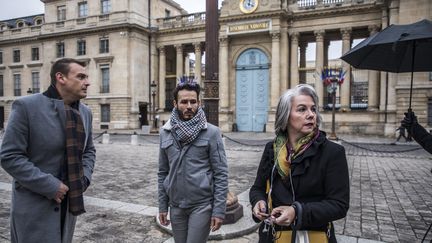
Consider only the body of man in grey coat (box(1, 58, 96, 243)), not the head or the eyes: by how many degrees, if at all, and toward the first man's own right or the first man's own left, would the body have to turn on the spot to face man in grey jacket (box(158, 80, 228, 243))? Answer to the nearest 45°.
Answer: approximately 45° to the first man's own left

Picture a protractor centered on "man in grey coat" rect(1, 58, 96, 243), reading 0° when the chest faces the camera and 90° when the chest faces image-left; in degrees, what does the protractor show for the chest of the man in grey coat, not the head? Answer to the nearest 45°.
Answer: approximately 315°

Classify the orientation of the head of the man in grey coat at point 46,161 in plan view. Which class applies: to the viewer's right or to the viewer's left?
to the viewer's right
